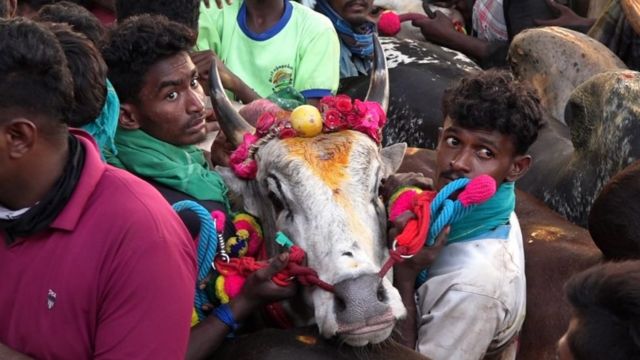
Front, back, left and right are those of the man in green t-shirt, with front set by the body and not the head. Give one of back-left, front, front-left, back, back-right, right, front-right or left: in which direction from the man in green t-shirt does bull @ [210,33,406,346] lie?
front

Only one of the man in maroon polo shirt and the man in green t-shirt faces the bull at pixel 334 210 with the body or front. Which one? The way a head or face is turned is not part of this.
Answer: the man in green t-shirt

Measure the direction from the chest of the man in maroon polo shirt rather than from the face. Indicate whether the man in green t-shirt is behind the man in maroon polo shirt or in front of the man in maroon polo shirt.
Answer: behind

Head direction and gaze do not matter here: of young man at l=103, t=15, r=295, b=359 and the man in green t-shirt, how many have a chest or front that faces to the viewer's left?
0

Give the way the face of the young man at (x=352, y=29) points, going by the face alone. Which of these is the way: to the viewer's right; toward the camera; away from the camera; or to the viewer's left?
toward the camera

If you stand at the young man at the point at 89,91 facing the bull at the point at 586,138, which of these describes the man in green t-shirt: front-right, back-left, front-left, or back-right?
front-left

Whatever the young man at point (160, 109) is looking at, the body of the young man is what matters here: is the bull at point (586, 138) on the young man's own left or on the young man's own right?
on the young man's own left

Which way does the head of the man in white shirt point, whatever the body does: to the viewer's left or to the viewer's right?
to the viewer's left

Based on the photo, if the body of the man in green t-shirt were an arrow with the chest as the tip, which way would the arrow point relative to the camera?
toward the camera
